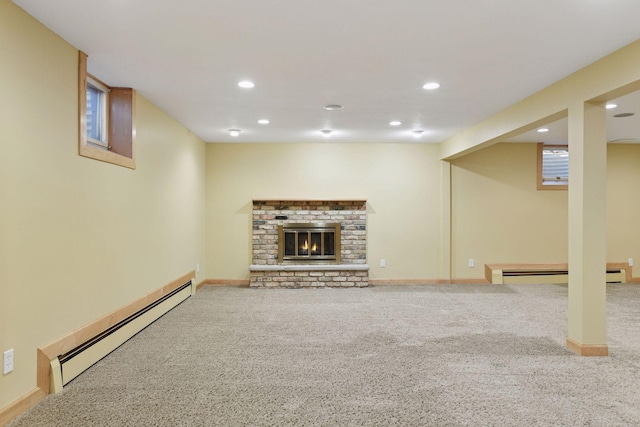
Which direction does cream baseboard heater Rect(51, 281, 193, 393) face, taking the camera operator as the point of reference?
facing the viewer and to the right of the viewer

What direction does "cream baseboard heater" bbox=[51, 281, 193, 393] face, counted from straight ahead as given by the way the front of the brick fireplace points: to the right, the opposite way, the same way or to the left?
to the left

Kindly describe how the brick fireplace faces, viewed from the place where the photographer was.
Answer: facing the viewer

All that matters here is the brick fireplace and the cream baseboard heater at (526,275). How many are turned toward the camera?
2

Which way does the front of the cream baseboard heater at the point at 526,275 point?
toward the camera

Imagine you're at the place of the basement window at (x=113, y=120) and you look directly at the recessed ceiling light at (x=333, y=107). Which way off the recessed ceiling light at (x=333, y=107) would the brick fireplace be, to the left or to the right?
left

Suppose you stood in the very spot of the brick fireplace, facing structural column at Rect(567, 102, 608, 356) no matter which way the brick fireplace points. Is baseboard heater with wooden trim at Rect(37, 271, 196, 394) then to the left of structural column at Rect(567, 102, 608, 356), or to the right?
right

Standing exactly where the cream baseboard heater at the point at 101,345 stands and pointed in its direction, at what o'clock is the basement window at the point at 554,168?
The basement window is roughly at 10 o'clock from the cream baseboard heater.

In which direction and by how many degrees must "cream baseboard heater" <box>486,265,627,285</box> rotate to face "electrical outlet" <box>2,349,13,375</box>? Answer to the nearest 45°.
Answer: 0° — it already faces it

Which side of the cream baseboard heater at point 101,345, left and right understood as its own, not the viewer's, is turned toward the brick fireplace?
left

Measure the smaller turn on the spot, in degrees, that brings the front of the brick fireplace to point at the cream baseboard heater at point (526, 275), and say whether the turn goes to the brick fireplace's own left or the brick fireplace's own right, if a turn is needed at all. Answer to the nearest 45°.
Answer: approximately 90° to the brick fireplace's own left

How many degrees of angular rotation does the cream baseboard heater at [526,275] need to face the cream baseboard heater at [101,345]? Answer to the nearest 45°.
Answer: approximately 45° to its right

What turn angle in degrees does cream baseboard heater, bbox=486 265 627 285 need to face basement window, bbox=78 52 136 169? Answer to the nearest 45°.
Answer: approximately 45° to its right

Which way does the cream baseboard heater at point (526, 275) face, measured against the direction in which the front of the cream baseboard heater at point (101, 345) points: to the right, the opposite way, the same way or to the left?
to the right

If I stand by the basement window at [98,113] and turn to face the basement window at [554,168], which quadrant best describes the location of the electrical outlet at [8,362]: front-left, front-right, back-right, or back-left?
back-right
